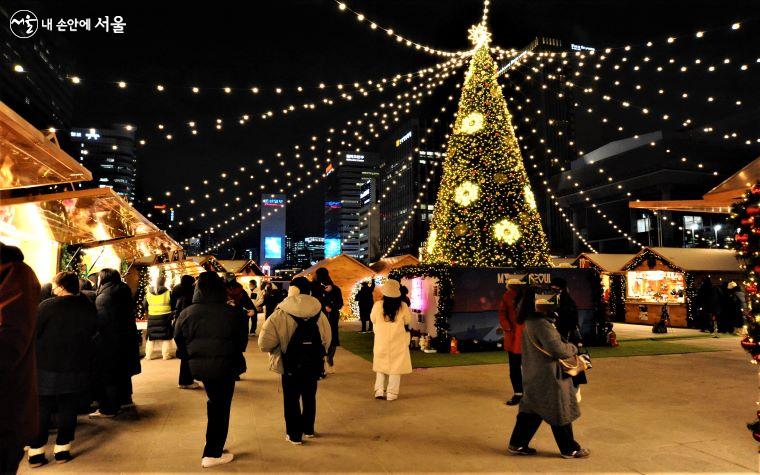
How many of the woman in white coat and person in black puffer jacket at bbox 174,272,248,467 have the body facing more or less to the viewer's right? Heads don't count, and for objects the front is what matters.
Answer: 0

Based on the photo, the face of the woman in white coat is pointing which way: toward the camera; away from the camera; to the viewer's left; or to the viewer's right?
away from the camera

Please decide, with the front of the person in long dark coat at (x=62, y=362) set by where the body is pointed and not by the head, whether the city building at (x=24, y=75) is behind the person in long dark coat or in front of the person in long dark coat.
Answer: in front

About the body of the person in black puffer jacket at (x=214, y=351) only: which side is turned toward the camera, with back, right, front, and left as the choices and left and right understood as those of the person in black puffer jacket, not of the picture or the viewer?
back

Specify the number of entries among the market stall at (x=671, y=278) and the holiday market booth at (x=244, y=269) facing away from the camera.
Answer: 0

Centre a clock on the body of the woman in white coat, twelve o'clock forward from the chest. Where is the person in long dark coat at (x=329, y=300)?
The person in long dark coat is roughly at 11 o'clock from the woman in white coat.

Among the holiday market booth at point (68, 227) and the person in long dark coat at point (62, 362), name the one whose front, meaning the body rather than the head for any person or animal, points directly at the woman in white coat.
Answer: the holiday market booth

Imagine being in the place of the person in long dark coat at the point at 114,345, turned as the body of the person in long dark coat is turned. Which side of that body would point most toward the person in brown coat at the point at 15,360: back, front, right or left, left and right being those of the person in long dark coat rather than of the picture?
left

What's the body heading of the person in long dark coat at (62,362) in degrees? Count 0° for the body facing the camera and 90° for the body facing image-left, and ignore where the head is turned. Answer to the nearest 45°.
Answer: approximately 135°

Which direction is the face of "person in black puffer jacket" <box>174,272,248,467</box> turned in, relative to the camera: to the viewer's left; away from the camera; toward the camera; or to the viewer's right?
away from the camera

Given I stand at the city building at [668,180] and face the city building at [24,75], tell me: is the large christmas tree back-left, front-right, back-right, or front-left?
front-left

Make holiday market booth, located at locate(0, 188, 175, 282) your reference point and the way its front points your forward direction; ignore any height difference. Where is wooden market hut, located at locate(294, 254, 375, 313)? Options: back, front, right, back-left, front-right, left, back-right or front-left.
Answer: left

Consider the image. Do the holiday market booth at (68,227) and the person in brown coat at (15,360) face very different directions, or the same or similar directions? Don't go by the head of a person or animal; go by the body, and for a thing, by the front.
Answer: very different directions

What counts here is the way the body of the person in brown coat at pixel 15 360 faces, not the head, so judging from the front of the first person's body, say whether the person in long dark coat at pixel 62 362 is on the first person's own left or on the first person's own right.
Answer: on the first person's own right

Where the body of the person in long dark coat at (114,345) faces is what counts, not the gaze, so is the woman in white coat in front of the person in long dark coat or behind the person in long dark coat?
behind

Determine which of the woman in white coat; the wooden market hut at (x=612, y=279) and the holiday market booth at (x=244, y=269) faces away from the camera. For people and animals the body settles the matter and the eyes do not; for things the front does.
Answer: the woman in white coat
